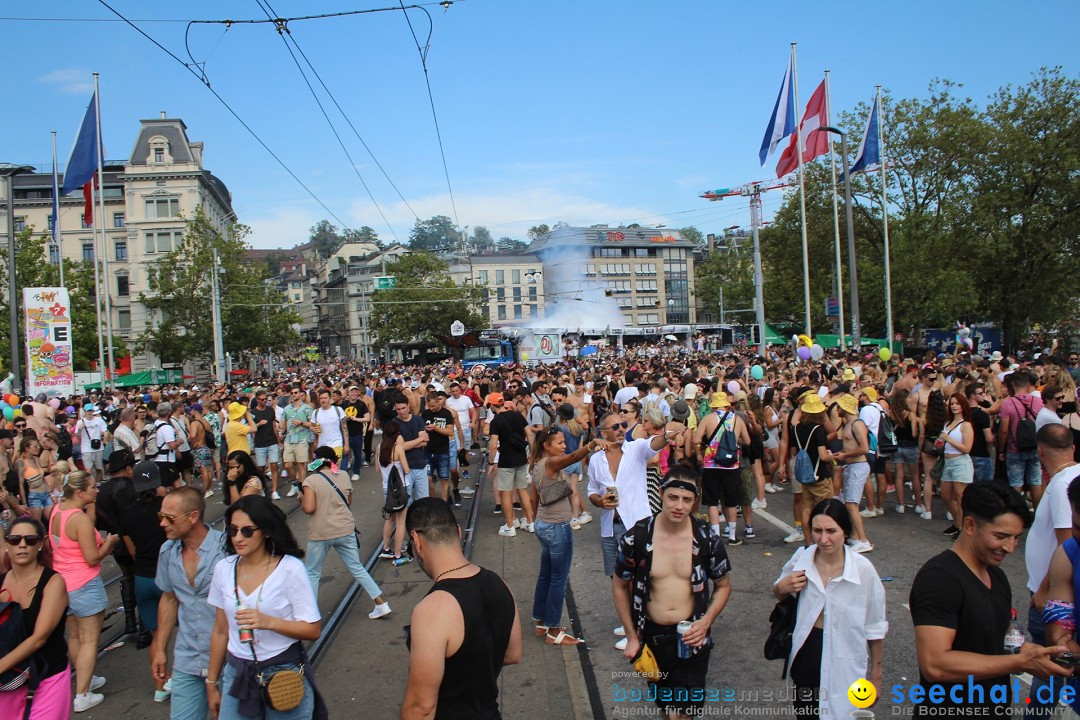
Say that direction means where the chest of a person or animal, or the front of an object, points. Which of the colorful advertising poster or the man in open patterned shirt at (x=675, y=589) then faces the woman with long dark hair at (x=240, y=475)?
the colorful advertising poster

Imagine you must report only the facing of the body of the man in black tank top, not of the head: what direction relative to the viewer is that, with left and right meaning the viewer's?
facing away from the viewer and to the left of the viewer

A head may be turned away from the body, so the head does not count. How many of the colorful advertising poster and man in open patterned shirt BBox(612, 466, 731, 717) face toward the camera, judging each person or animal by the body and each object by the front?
2

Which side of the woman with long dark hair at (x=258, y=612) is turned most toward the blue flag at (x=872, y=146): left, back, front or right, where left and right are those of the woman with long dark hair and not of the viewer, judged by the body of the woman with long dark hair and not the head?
back

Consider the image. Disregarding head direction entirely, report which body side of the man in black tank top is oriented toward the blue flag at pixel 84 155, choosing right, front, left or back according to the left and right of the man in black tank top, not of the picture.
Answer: front

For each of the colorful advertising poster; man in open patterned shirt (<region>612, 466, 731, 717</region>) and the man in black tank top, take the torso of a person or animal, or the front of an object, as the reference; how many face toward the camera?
2

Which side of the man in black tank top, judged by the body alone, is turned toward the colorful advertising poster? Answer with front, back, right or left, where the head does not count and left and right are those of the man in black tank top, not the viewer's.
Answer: front

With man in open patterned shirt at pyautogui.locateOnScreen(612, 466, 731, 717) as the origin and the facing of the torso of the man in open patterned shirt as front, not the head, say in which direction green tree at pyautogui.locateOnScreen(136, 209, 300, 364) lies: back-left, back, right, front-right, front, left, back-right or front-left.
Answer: back-right

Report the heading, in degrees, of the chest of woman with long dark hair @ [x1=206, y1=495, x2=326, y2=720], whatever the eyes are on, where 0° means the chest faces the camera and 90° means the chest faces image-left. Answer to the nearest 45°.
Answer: approximately 45°
